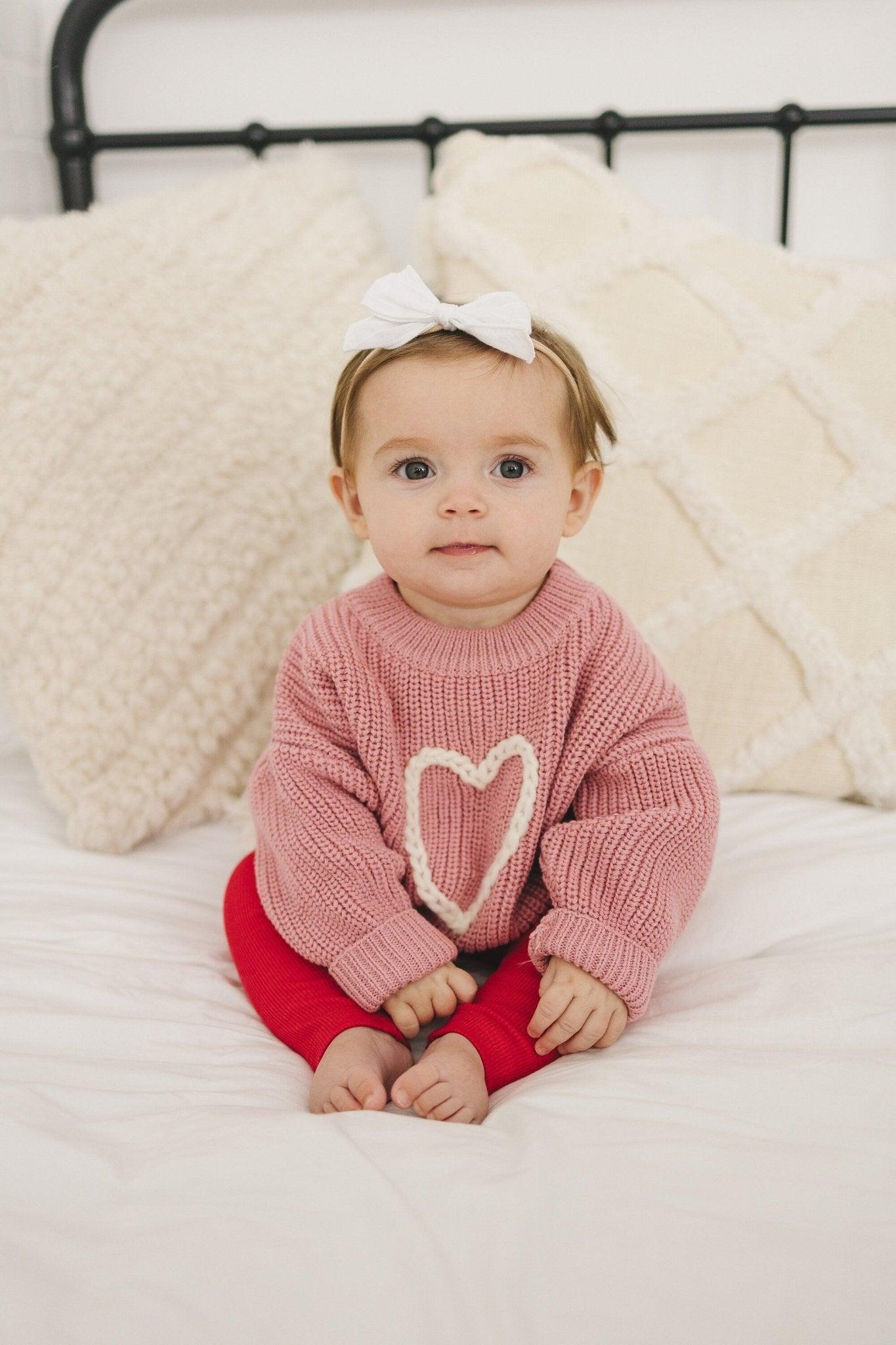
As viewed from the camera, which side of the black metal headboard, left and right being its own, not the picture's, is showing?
front

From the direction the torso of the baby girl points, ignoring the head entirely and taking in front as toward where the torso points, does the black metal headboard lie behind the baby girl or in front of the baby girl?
behind

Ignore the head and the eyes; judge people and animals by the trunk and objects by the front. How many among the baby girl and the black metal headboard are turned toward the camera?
2

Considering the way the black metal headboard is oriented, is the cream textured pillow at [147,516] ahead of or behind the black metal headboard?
ahead
